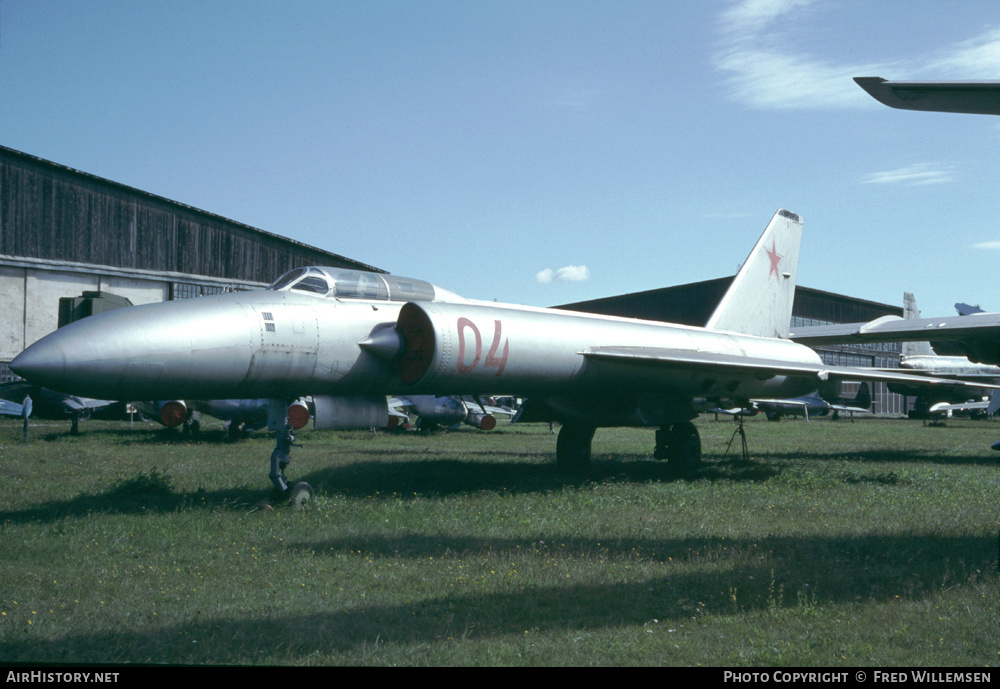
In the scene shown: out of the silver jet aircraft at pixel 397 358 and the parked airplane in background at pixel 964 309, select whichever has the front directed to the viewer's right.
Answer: the parked airplane in background

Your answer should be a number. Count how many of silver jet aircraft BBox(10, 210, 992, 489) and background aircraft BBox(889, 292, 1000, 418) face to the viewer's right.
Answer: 1

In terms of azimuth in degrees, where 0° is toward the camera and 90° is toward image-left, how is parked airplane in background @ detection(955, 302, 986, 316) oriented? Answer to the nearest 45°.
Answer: approximately 270°

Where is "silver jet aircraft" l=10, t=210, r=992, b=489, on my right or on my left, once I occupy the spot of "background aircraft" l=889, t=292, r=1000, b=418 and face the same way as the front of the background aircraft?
on my right

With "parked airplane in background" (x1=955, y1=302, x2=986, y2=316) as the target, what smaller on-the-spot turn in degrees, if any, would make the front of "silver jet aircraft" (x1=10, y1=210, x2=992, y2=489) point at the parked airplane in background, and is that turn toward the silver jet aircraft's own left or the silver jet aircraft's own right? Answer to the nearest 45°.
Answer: approximately 180°

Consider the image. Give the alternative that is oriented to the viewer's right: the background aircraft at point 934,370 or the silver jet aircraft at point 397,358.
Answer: the background aircraft

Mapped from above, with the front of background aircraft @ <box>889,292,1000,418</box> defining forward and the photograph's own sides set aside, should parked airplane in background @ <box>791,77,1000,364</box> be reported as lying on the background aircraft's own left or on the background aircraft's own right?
on the background aircraft's own right

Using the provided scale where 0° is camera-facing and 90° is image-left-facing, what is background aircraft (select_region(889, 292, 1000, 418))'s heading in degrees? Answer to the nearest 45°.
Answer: approximately 270°

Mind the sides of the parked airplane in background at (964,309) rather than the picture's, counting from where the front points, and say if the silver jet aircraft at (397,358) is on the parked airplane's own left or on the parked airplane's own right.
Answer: on the parked airplane's own right
